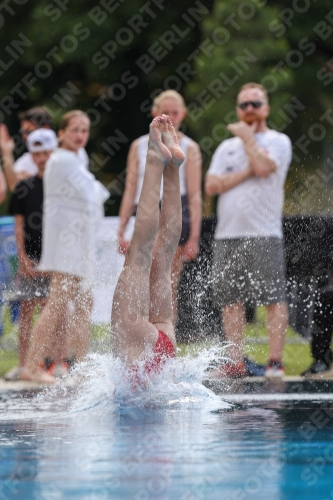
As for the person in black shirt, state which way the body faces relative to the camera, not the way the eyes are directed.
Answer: toward the camera

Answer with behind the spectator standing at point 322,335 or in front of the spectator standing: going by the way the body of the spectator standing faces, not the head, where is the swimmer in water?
in front

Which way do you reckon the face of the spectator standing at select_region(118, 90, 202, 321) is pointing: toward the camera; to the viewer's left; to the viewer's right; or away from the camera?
toward the camera

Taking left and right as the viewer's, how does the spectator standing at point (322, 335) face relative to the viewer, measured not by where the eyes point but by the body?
facing the viewer and to the left of the viewer

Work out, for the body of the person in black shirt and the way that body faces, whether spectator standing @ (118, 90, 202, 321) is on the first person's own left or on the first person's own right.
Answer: on the first person's own left

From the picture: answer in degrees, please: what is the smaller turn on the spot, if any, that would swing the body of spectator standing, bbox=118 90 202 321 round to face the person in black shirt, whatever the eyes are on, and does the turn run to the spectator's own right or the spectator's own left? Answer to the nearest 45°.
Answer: approximately 90° to the spectator's own right

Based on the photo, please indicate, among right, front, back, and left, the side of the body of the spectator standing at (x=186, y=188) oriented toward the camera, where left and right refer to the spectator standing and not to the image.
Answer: front

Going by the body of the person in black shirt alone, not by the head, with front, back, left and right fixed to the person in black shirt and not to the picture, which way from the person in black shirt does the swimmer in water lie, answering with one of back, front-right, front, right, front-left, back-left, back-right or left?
front

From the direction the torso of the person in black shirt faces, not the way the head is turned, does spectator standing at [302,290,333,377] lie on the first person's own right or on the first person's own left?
on the first person's own left

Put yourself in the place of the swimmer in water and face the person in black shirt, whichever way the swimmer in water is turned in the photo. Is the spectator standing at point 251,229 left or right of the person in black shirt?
right

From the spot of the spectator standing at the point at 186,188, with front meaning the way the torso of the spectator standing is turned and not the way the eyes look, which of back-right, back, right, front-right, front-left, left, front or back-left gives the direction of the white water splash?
front

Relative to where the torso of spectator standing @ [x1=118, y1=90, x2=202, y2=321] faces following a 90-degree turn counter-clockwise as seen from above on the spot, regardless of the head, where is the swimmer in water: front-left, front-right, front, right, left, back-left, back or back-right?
right

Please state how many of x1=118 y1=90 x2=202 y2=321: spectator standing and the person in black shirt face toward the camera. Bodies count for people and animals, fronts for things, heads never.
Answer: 2
